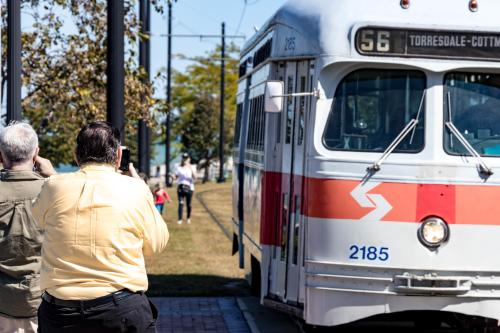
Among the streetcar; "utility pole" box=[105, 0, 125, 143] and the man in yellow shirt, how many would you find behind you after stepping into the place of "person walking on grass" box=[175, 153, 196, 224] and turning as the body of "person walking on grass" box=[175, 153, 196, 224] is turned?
0

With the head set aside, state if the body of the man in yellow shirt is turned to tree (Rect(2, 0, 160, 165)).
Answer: yes

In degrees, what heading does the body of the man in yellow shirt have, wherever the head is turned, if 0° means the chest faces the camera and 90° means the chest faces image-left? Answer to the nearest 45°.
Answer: approximately 180°

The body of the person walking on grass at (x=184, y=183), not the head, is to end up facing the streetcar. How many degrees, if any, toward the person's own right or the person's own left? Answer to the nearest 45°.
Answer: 0° — they already face it

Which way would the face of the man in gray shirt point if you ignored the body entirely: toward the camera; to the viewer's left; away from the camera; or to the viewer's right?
away from the camera

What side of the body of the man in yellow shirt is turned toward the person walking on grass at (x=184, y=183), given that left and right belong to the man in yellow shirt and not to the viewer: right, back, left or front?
front

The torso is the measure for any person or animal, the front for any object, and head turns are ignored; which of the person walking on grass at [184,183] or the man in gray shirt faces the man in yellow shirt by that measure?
the person walking on grass

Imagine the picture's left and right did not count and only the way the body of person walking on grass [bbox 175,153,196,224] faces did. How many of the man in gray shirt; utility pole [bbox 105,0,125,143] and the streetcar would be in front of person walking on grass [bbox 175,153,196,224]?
3

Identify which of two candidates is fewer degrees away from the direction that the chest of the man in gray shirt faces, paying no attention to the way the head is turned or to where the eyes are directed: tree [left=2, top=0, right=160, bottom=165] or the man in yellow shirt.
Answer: the tree

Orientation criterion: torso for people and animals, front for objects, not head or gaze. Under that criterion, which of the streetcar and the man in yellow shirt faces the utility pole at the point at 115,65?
the man in yellow shirt

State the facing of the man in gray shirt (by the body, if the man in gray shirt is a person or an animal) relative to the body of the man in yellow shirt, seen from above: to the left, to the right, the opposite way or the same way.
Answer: the same way

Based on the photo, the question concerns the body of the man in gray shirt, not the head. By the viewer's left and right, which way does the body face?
facing away from the viewer

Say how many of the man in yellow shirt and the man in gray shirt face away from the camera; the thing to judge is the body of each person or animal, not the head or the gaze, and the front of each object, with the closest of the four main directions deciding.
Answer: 2

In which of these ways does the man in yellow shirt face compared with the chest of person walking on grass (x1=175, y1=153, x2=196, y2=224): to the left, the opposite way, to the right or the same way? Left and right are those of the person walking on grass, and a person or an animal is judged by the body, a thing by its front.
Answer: the opposite way

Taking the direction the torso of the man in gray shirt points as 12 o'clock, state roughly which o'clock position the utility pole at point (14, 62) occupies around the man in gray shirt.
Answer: The utility pole is roughly at 12 o'clock from the man in gray shirt.

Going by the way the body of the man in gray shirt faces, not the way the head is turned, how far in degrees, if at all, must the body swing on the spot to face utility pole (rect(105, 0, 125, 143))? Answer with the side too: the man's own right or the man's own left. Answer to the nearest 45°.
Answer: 0° — they already face it

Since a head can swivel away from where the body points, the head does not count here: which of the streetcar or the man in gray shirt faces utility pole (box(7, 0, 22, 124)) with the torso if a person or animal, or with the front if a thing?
the man in gray shirt
